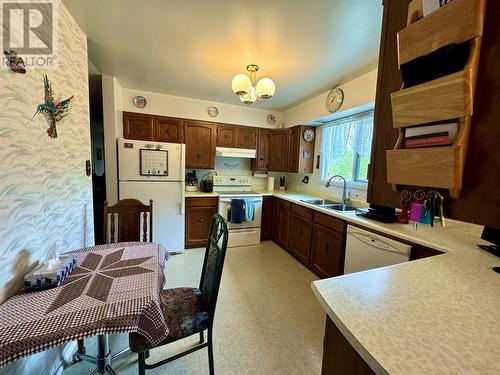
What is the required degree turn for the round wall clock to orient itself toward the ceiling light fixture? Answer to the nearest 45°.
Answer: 0° — it already faces it

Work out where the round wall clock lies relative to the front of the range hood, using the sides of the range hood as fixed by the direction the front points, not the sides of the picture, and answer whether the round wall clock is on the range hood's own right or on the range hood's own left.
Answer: on the range hood's own left

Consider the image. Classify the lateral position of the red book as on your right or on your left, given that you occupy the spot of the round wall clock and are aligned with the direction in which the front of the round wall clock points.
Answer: on your left

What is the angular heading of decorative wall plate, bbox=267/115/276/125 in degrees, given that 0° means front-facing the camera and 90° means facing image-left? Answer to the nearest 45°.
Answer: approximately 0°

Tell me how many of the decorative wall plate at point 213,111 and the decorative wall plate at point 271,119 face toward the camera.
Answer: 2

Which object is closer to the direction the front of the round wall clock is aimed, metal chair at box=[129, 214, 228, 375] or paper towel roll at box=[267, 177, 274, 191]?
the metal chair

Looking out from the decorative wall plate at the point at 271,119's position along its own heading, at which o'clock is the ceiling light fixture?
The ceiling light fixture is roughly at 12 o'clock from the decorative wall plate.

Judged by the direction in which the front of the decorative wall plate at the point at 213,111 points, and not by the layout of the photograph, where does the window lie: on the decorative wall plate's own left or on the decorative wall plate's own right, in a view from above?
on the decorative wall plate's own left

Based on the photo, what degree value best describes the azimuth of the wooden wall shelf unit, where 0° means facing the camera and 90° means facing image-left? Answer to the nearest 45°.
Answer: approximately 45°
